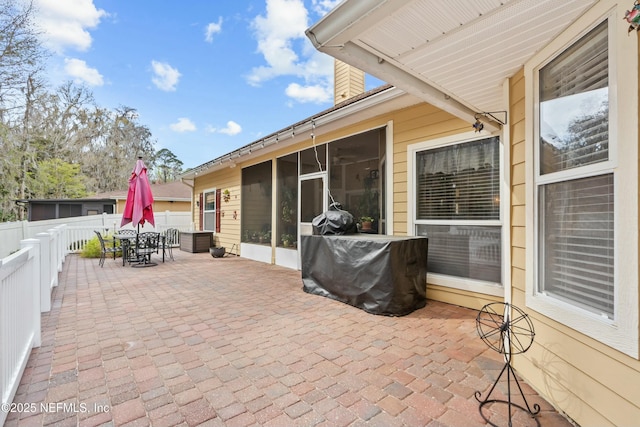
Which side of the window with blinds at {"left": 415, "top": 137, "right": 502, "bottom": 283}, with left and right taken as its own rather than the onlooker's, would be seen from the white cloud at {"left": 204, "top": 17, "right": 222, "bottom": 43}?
right

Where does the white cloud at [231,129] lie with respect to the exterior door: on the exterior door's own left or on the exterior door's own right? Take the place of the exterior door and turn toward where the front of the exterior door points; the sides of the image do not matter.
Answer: on the exterior door's own right

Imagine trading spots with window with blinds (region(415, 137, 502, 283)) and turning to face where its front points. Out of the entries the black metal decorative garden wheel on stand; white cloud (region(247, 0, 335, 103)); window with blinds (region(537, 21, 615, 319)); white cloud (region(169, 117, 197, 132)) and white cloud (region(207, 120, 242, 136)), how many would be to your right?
3

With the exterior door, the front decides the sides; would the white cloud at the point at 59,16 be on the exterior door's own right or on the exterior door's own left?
on the exterior door's own right

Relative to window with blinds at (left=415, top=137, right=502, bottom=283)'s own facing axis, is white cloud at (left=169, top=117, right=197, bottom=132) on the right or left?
on its right

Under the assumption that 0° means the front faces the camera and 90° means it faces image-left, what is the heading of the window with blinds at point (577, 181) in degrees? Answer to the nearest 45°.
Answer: approximately 45°

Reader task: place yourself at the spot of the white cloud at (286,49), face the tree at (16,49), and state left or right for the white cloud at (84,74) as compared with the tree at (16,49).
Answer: right

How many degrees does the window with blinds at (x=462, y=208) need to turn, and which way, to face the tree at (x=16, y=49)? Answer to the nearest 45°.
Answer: approximately 45° to its right

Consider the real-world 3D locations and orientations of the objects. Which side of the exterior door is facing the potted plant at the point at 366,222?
left

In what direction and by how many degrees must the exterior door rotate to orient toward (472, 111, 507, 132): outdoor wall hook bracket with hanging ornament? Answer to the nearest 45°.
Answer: approximately 90° to its left

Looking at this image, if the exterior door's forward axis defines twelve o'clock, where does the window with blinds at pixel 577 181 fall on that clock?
The window with blinds is roughly at 10 o'clock from the exterior door.

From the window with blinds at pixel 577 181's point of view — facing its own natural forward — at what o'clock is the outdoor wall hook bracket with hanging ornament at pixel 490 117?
The outdoor wall hook bracket with hanging ornament is roughly at 3 o'clock from the window with blinds.

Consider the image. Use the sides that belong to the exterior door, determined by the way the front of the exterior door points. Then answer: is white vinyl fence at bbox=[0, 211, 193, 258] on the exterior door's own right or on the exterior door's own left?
on the exterior door's own right
